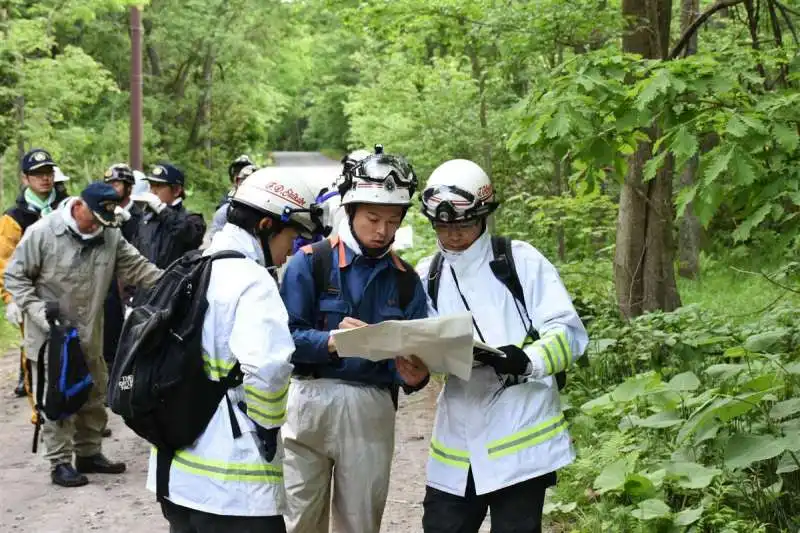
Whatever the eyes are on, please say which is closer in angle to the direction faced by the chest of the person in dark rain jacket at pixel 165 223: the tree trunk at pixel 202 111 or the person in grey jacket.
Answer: the person in grey jacket

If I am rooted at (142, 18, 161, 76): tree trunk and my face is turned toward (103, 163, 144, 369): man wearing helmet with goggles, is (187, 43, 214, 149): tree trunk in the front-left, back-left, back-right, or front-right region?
back-left

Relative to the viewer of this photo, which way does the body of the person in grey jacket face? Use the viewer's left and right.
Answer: facing the viewer and to the right of the viewer

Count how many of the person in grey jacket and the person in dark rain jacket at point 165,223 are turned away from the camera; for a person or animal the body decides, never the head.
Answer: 0

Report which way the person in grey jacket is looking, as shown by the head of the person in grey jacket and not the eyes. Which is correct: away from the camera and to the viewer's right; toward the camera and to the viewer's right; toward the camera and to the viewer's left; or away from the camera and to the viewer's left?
toward the camera and to the viewer's right

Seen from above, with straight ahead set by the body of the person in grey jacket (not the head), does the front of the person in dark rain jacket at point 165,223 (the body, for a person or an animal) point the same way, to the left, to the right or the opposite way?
to the right

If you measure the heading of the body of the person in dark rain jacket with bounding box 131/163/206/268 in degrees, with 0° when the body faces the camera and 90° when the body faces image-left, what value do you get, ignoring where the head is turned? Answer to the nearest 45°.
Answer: approximately 45°

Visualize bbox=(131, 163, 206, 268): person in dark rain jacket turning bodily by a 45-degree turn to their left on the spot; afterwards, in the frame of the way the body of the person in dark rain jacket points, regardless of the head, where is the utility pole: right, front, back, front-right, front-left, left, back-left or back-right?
back
